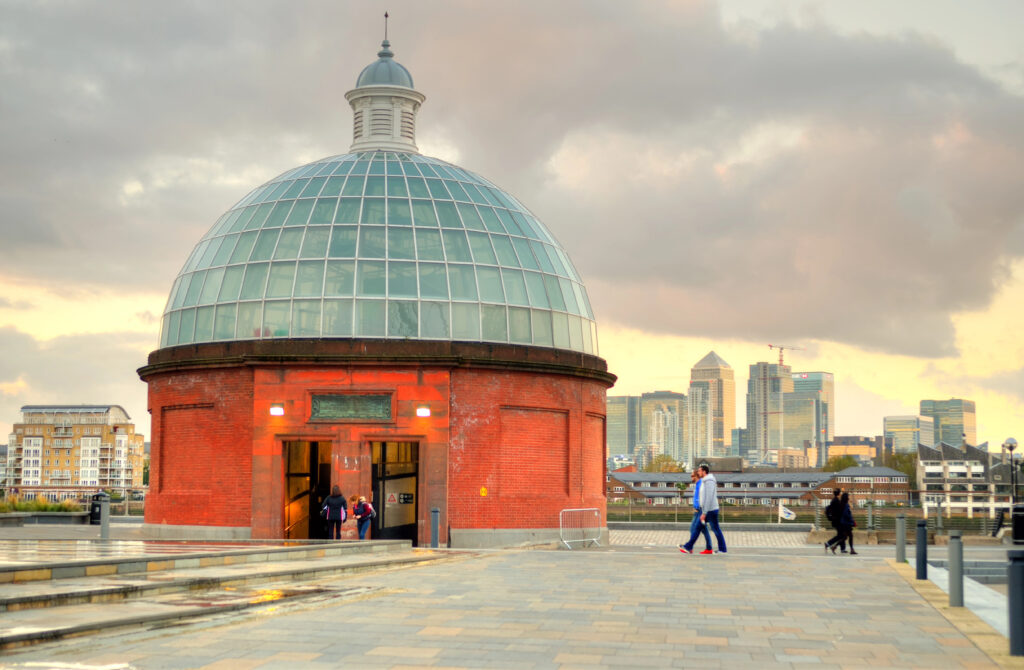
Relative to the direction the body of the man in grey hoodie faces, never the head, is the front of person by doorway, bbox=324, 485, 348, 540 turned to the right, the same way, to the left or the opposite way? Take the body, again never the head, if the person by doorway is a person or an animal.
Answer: to the right

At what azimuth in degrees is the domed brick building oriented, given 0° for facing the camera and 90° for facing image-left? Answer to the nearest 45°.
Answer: approximately 0°

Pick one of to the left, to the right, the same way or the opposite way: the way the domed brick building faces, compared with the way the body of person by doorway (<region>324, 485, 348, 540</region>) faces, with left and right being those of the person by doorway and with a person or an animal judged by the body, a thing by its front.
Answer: the opposite way

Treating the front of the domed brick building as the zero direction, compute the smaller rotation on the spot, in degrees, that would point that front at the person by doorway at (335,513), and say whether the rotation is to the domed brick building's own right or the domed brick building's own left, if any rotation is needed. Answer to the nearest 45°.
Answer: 0° — it already faces them

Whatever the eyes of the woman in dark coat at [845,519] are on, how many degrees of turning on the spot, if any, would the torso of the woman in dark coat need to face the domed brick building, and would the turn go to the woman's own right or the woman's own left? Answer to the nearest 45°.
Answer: approximately 180°

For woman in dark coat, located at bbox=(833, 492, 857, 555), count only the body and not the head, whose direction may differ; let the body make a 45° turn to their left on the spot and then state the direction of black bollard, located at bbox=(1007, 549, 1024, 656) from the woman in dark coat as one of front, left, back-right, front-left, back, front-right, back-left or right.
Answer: back-right

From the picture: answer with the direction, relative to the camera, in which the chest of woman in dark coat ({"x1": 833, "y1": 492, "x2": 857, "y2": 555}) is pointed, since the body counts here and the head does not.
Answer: to the viewer's right

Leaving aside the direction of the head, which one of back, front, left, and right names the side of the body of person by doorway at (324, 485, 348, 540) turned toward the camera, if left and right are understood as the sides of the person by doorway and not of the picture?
back

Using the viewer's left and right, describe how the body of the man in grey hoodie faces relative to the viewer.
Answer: facing to the left of the viewer

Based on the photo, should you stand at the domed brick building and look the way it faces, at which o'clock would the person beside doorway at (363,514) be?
The person beside doorway is roughly at 12 o'clock from the domed brick building.
